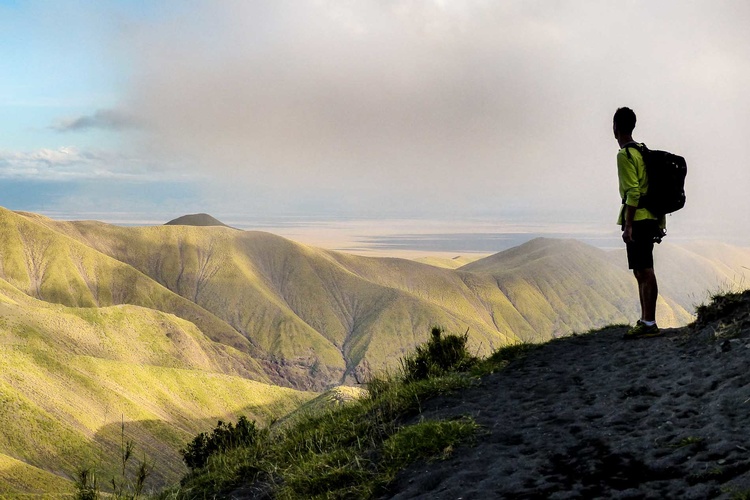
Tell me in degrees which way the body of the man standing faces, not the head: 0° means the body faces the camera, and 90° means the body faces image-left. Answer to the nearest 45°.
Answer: approximately 90°

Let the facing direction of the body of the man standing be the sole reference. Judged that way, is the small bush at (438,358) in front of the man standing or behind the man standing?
in front

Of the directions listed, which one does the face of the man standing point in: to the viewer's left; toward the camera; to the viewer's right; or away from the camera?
to the viewer's left
